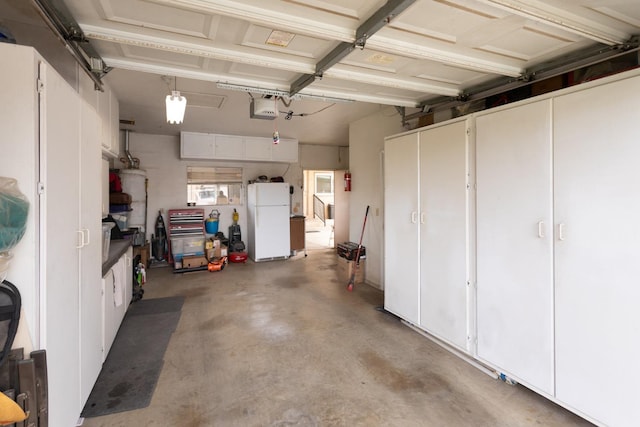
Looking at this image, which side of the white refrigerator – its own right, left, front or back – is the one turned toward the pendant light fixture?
front

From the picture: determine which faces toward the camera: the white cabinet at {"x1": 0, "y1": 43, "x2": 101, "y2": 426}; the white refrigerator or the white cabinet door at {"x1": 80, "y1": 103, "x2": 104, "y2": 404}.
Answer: the white refrigerator

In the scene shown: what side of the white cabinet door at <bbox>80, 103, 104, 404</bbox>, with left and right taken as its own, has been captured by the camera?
right

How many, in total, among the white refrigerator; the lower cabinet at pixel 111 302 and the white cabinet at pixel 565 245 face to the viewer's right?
1

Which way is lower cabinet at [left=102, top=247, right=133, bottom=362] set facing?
to the viewer's right

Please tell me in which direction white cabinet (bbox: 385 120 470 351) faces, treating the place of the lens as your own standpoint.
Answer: facing the viewer and to the left of the viewer

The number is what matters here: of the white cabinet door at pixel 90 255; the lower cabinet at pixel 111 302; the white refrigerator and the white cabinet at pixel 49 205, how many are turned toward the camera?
1

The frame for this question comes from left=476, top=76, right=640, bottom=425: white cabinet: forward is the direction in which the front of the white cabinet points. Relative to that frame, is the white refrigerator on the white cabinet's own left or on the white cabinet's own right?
on the white cabinet's own right

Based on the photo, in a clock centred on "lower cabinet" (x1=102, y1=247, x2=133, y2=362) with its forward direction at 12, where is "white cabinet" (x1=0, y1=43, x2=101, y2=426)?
The white cabinet is roughly at 3 o'clock from the lower cabinet.

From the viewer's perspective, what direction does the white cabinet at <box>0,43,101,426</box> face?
to the viewer's right

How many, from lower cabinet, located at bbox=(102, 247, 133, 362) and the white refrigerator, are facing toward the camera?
1
